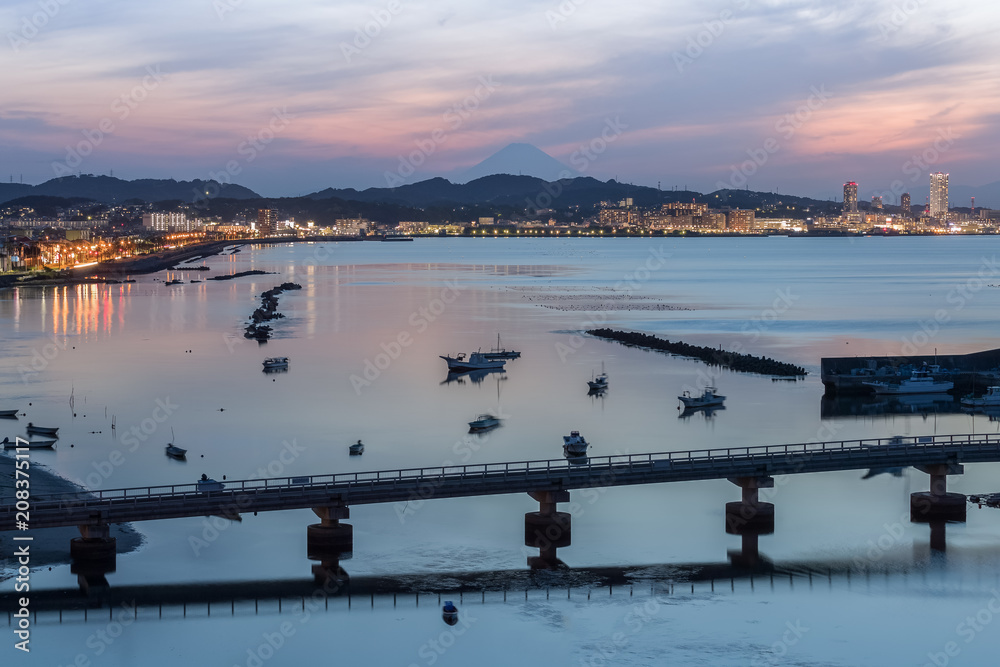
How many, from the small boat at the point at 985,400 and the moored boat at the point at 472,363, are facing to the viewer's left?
2

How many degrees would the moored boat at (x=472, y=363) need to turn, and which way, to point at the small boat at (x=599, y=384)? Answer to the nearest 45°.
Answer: approximately 135° to its left

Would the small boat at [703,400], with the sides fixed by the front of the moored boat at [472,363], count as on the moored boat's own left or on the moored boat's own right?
on the moored boat's own left

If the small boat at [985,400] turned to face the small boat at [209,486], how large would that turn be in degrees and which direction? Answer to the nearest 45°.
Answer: approximately 45° to its left

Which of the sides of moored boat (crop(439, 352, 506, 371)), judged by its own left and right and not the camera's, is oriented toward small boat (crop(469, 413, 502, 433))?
left

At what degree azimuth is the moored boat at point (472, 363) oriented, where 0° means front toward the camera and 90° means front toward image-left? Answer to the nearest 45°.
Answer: approximately 90°

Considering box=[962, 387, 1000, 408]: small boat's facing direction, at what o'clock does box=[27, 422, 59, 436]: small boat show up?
box=[27, 422, 59, 436]: small boat is roughly at 11 o'clock from box=[962, 387, 1000, 408]: small boat.

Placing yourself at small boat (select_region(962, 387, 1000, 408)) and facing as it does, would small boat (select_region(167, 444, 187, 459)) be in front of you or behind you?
in front

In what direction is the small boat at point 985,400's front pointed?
to the viewer's left

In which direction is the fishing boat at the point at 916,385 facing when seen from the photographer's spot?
facing to the left of the viewer

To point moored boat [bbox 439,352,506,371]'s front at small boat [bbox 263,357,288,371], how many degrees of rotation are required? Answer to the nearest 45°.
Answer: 0° — it already faces it

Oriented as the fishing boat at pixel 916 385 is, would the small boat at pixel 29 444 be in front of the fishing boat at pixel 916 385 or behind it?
in front

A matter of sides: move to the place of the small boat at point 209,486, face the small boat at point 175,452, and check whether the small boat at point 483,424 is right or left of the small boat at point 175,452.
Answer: right

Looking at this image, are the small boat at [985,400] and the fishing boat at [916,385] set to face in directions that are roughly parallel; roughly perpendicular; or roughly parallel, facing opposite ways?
roughly parallel
